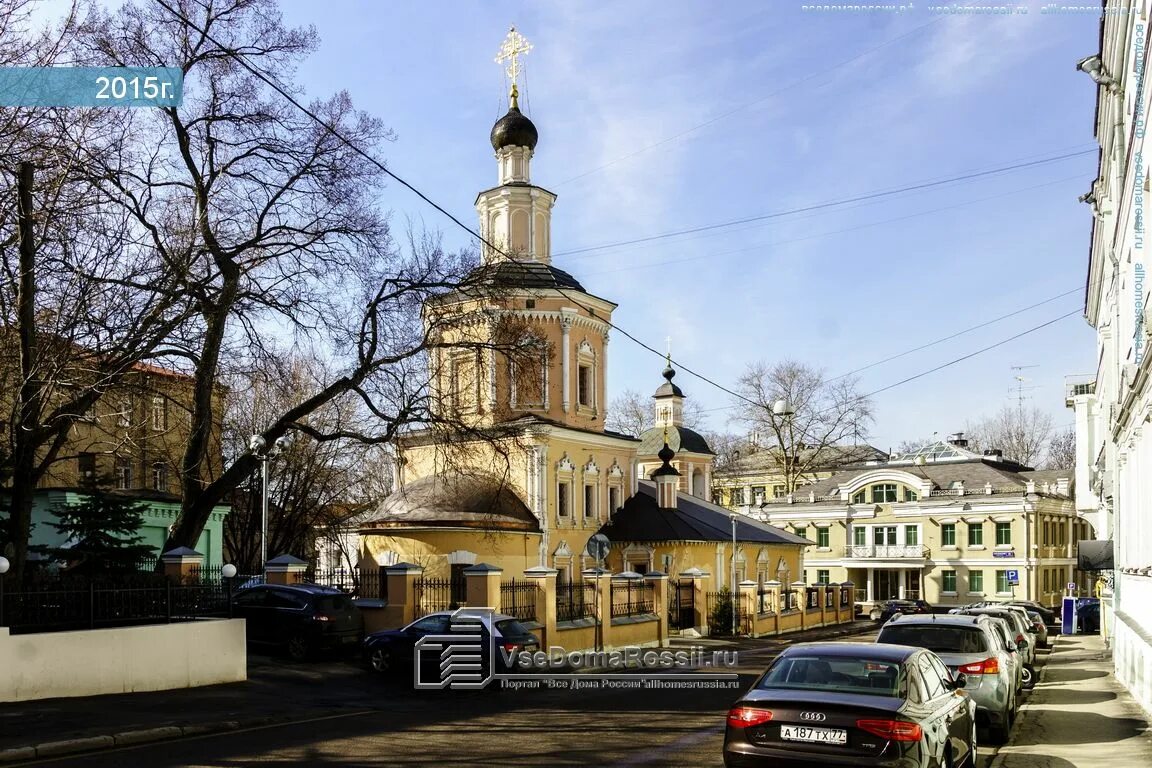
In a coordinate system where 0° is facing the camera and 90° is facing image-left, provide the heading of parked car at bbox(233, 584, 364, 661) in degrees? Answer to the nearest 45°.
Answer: approximately 135°

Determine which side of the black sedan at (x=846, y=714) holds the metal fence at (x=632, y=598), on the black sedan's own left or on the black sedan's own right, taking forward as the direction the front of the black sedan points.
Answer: on the black sedan's own left

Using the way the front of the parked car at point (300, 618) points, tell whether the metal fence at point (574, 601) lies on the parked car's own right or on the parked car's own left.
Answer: on the parked car's own right

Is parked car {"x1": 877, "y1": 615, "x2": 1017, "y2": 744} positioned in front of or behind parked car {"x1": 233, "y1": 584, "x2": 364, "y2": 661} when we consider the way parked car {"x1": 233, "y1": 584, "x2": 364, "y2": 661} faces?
behind

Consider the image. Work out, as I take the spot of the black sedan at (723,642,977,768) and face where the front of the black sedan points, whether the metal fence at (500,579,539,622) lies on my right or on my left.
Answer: on my left

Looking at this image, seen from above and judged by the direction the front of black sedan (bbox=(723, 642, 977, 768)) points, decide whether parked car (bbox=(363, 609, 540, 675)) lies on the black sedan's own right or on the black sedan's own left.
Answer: on the black sedan's own left

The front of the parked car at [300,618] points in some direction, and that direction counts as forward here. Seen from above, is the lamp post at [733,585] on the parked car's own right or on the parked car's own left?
on the parked car's own right
